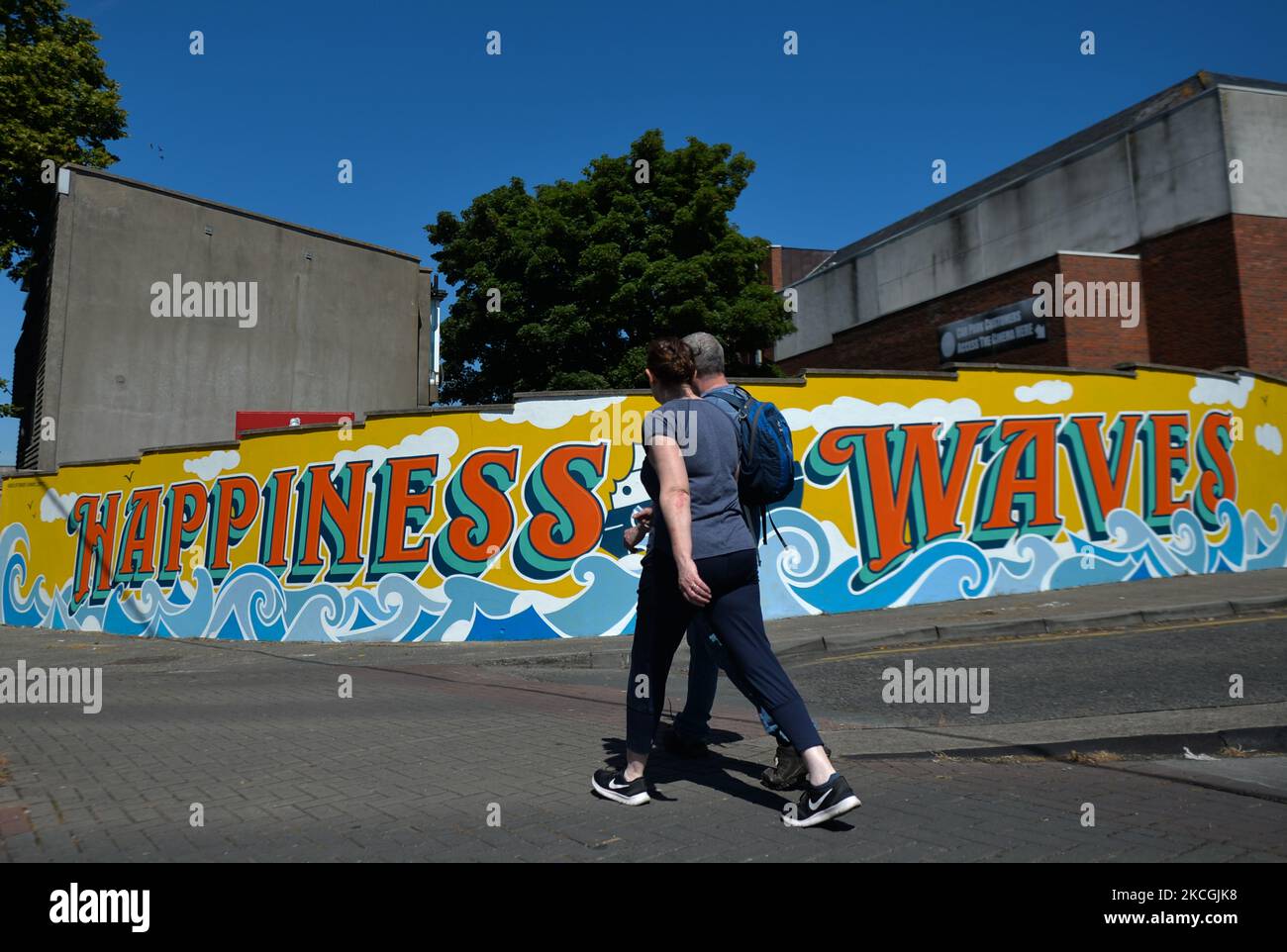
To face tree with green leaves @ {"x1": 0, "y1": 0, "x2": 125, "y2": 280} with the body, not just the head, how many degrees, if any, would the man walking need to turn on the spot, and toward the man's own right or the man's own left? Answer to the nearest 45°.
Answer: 0° — they already face it

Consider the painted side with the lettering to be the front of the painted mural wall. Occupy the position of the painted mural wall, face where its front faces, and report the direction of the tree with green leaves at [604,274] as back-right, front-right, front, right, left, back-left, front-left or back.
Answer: back

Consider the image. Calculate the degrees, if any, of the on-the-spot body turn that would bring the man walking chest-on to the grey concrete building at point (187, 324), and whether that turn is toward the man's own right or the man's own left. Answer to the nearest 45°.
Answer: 0° — they already face it

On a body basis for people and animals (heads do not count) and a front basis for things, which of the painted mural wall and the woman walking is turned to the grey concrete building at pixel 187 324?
the woman walking

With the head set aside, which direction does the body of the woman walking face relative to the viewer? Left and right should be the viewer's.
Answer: facing away from the viewer and to the left of the viewer

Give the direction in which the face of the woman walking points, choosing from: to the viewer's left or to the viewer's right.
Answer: to the viewer's left

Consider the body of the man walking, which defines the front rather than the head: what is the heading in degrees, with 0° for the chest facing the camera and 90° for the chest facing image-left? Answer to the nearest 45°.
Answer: approximately 135°

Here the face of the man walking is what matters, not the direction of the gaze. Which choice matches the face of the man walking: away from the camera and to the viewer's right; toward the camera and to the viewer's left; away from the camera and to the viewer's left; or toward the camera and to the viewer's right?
away from the camera and to the viewer's left

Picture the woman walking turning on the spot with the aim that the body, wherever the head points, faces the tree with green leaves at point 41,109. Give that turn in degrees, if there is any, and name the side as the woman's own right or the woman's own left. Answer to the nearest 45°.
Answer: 0° — they already face it

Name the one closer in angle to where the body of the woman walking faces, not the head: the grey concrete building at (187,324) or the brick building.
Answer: the grey concrete building
